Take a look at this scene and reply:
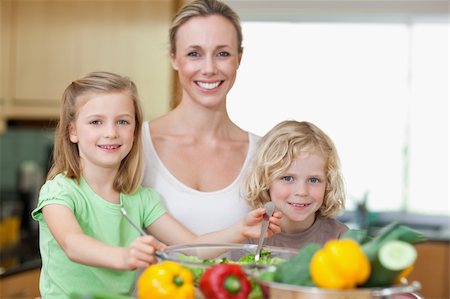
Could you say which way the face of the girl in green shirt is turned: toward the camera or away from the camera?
toward the camera

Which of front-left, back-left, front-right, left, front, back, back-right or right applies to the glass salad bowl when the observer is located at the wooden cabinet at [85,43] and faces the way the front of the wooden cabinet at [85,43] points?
front

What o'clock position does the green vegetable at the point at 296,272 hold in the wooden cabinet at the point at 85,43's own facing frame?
The green vegetable is roughly at 12 o'clock from the wooden cabinet.

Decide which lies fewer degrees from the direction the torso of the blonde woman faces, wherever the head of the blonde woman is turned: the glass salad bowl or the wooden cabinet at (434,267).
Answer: the glass salad bowl

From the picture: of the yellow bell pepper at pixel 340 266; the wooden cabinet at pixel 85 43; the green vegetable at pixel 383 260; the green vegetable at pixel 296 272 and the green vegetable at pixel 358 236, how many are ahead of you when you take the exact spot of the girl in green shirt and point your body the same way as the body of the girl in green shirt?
4

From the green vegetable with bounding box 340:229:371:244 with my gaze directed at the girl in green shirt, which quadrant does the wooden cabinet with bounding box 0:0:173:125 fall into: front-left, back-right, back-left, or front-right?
front-right

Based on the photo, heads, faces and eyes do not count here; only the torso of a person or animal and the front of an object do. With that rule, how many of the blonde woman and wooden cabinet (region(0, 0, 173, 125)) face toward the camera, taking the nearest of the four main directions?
2

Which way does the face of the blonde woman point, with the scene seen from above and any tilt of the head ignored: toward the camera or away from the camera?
toward the camera

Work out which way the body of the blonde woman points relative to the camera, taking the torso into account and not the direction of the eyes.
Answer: toward the camera

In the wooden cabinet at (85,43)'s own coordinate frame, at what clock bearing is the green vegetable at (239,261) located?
The green vegetable is roughly at 12 o'clock from the wooden cabinet.

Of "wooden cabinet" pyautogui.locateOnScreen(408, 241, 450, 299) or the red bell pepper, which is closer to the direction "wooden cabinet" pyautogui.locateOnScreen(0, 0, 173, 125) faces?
the red bell pepper

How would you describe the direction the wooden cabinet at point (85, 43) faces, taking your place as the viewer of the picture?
facing the viewer

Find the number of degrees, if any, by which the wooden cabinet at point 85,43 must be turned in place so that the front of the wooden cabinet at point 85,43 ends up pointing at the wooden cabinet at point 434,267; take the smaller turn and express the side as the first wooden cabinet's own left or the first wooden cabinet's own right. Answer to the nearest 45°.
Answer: approximately 90° to the first wooden cabinet's own left

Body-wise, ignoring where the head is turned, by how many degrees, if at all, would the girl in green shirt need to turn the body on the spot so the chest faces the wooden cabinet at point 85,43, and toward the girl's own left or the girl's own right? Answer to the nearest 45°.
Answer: approximately 135° to the girl's own left

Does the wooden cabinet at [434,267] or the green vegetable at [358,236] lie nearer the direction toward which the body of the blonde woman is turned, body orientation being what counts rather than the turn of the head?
the green vegetable

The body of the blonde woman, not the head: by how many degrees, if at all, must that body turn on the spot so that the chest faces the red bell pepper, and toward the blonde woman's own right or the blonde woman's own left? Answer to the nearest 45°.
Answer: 0° — they already face it
